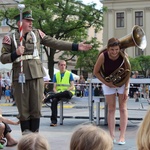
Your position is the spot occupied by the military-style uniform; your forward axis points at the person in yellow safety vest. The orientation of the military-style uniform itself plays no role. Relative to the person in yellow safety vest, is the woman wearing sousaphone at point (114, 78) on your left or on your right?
right

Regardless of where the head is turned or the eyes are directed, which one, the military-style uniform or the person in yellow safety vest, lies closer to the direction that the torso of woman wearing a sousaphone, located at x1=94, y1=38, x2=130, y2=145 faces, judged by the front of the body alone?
the military-style uniform

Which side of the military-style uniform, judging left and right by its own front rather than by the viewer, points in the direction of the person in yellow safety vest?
back

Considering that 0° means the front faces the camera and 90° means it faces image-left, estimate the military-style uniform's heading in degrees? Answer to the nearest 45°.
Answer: approximately 0°

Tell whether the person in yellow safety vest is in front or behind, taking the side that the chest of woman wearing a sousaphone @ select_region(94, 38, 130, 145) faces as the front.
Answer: behind

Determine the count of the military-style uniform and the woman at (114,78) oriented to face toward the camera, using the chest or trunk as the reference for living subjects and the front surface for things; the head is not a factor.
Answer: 2
